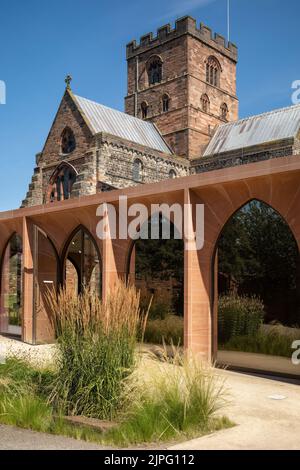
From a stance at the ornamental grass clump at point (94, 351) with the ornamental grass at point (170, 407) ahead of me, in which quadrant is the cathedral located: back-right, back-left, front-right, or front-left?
back-left

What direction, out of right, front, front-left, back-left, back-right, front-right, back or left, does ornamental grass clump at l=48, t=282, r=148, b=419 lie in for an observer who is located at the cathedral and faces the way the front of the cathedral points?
front-left

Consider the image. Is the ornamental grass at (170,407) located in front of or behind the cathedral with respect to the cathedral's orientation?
in front

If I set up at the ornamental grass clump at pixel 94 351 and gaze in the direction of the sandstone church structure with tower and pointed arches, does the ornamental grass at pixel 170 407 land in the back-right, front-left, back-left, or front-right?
back-right

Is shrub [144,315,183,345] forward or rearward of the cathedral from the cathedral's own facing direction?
forward

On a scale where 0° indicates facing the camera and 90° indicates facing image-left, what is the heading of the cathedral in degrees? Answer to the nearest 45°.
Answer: approximately 45°
